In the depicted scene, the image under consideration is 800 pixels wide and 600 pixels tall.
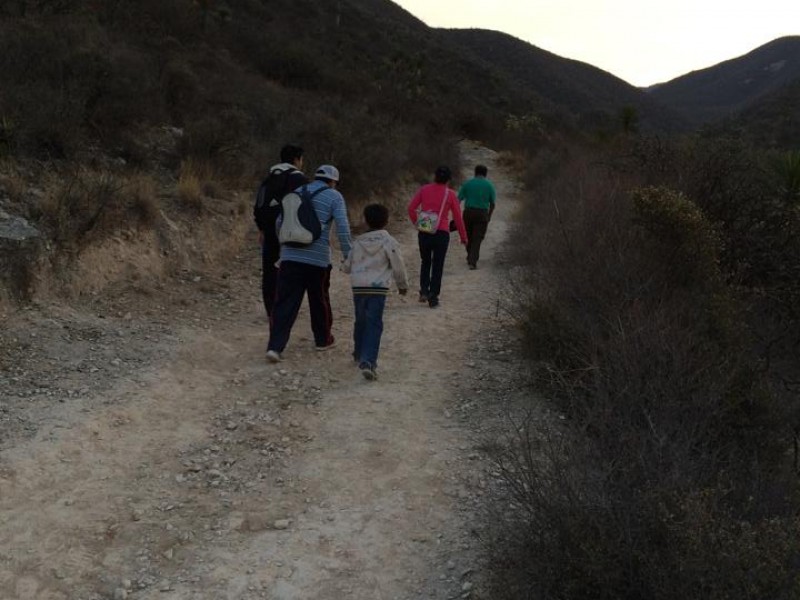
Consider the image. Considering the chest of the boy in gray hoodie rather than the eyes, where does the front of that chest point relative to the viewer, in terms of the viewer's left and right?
facing away from the viewer

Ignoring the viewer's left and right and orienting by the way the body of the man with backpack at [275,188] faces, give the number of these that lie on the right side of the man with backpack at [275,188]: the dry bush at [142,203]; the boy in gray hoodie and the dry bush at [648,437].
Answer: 2

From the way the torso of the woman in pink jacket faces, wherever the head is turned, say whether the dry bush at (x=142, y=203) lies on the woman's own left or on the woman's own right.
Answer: on the woman's own left

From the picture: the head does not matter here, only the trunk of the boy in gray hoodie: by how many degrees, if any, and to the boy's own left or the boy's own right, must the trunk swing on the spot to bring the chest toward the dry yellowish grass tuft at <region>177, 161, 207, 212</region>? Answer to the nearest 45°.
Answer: approximately 45° to the boy's own left

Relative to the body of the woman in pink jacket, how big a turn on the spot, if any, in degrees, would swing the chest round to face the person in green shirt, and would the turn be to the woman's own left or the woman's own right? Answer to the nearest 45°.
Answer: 0° — they already face them

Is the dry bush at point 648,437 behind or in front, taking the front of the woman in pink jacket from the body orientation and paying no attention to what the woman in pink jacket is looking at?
behind

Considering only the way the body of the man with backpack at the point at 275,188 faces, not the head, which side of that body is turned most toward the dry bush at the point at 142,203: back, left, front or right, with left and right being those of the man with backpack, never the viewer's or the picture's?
left

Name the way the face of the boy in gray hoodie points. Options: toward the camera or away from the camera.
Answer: away from the camera

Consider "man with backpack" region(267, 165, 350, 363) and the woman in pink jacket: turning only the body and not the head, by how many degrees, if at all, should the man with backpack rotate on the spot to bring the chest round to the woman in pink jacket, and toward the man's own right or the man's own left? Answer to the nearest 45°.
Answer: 0° — they already face them

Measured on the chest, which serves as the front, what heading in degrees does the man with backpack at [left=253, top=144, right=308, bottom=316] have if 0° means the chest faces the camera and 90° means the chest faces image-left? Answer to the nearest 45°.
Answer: approximately 225°

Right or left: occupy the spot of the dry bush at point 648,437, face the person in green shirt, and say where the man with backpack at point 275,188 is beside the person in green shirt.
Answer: left

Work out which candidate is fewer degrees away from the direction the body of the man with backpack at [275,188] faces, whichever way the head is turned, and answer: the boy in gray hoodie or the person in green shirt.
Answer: the person in green shirt

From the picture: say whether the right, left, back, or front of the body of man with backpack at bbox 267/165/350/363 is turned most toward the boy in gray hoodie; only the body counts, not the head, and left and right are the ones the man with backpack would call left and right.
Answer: right

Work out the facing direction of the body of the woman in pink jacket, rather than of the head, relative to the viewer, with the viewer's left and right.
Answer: facing away from the viewer
